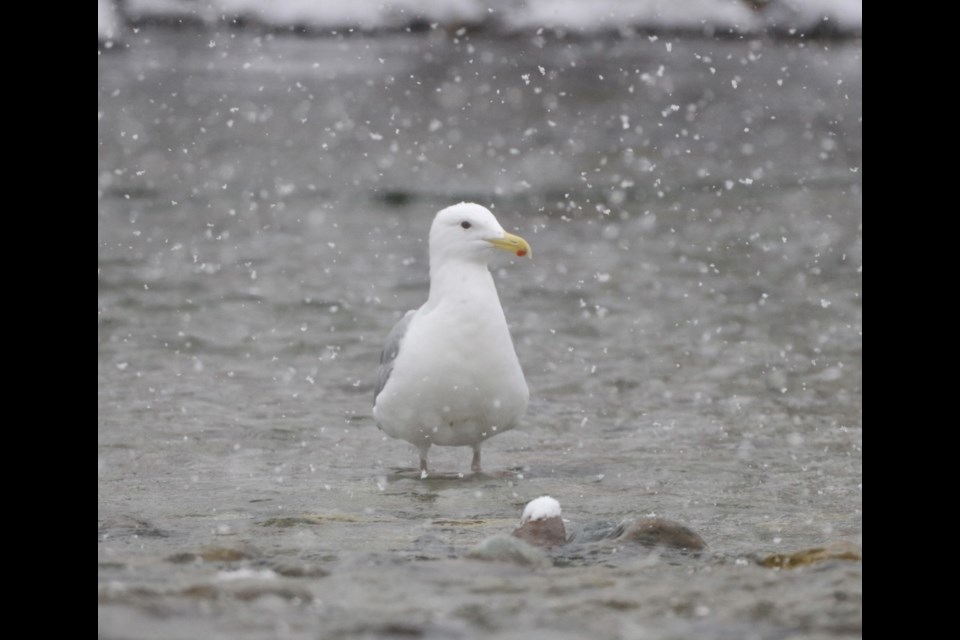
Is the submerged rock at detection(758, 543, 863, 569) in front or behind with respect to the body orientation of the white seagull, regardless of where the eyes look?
in front

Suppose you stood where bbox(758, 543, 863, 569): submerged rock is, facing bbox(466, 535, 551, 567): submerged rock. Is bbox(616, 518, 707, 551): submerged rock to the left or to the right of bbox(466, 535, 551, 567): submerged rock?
right

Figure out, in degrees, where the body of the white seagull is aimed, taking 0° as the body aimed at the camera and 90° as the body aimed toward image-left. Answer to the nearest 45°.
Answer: approximately 315°

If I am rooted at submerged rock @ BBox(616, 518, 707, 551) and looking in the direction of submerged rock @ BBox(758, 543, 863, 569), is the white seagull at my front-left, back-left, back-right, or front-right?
back-left

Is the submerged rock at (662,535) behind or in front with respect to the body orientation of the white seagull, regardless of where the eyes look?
in front
